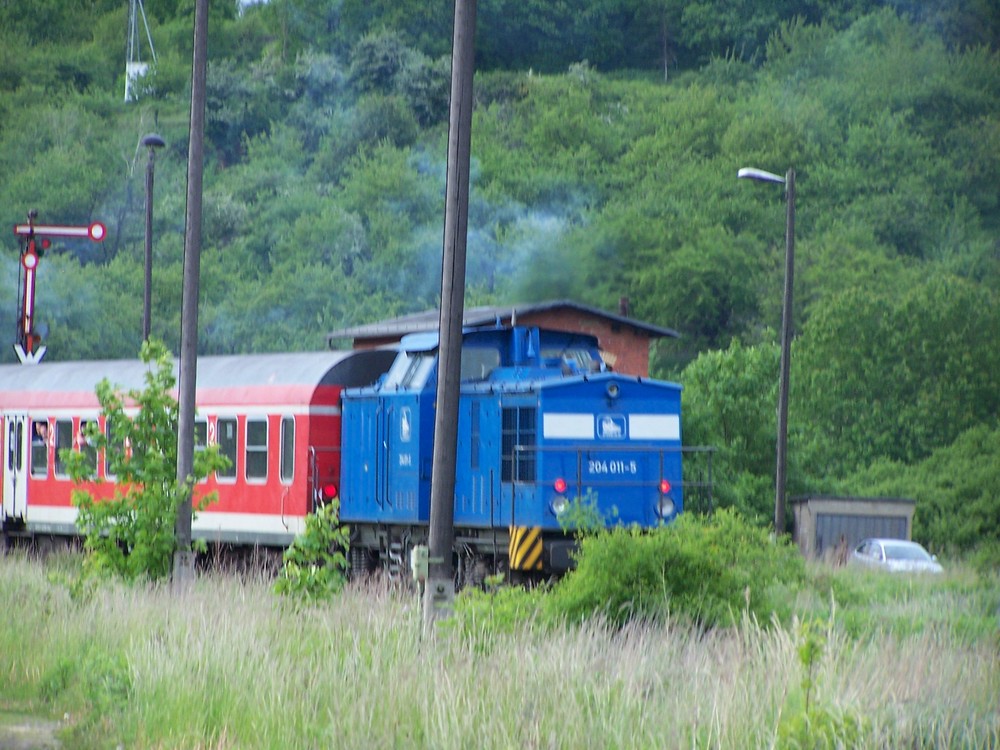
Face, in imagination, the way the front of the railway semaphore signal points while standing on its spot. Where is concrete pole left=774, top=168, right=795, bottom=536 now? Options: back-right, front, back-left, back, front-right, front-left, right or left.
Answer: front-left

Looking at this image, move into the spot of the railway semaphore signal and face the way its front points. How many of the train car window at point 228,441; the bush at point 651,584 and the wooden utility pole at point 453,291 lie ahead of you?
3

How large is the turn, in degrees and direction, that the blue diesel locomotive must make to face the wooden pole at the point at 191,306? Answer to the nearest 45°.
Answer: approximately 135° to its right

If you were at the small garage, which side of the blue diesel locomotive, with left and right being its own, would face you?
left

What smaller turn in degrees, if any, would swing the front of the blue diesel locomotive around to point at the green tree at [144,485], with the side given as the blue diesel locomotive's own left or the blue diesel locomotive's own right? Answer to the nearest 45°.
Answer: approximately 135° to the blue diesel locomotive's own right

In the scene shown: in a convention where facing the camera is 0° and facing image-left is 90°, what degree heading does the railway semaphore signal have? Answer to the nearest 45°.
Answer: approximately 0°

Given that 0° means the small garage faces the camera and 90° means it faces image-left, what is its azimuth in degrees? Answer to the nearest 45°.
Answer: approximately 0°

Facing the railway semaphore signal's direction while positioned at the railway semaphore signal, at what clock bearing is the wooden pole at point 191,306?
The wooden pole is roughly at 12 o'clock from the railway semaphore signal.

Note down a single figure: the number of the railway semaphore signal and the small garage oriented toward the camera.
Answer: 2

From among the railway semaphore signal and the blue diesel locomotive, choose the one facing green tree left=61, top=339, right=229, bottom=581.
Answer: the railway semaphore signal

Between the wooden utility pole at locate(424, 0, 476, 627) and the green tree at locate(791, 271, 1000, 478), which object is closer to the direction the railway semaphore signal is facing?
the wooden utility pole

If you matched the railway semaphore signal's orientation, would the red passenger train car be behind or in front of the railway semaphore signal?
in front

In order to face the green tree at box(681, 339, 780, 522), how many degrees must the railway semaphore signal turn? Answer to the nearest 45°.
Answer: approximately 90° to its left

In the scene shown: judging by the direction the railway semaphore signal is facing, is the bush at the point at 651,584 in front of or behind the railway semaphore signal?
in front

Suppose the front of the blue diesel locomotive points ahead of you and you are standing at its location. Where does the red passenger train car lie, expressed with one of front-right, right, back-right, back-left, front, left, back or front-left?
back

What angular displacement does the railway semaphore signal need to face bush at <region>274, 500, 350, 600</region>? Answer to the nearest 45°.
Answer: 0° — it already faces it

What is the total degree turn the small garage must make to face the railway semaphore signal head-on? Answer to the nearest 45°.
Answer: approximately 90° to its right
